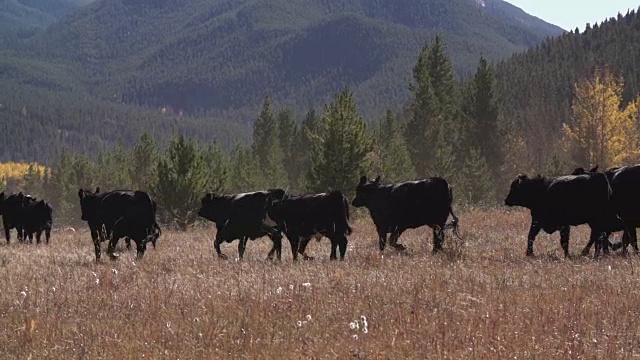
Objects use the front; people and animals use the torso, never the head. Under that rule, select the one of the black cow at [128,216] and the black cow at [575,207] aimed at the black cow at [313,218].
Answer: the black cow at [575,207]

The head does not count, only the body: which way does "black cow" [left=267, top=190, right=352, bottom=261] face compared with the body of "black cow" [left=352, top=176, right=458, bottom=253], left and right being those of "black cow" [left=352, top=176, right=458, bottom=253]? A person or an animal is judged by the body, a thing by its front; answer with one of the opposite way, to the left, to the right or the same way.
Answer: the same way

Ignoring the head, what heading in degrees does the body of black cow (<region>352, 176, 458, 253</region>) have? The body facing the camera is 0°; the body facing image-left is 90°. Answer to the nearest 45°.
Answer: approximately 90°

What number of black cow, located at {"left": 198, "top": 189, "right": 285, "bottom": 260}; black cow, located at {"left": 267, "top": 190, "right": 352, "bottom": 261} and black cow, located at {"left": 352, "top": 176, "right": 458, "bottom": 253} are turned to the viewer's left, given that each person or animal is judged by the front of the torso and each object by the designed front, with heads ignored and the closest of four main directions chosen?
3

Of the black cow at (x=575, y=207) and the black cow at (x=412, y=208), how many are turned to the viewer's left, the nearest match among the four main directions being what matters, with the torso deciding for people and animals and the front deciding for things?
2

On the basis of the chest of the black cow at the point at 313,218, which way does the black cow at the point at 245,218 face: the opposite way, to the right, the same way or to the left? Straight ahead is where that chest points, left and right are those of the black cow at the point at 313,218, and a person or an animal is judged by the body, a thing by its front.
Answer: the same way

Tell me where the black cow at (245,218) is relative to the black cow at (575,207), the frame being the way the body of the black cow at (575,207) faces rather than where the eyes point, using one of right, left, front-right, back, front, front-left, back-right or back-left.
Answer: front

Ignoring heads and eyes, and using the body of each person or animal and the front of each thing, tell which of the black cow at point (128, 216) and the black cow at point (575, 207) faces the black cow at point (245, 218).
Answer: the black cow at point (575, 207)

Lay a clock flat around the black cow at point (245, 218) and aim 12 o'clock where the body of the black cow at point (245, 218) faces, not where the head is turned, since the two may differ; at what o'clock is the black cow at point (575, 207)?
the black cow at point (575, 207) is roughly at 7 o'clock from the black cow at point (245, 218).

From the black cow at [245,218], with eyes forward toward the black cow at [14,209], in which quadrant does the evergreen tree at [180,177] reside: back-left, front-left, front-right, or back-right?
front-right

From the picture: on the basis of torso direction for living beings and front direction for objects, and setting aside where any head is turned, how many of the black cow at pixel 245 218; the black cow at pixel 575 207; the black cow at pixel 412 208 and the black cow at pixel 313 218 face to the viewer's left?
4

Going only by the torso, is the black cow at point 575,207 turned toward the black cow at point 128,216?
yes

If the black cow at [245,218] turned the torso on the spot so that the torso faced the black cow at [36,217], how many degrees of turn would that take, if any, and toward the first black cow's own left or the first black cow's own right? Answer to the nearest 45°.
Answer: approximately 45° to the first black cow's own right

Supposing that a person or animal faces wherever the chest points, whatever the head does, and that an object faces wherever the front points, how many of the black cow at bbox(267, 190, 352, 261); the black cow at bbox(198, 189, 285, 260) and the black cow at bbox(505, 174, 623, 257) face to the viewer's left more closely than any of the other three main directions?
3

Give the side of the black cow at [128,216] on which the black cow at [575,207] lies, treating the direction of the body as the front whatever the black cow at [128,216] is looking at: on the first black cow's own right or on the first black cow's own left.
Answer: on the first black cow's own left

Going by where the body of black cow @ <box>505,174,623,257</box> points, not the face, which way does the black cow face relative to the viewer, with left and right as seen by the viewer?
facing to the left of the viewer

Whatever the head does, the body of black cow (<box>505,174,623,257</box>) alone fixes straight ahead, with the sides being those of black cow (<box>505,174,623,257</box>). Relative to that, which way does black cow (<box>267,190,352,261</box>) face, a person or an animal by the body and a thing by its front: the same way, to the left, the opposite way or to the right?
the same way

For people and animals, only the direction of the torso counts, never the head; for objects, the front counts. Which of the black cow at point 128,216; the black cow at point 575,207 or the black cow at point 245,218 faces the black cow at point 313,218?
the black cow at point 575,207

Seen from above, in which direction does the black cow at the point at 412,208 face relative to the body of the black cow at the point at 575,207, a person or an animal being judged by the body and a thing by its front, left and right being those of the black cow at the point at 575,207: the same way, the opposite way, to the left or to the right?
the same way

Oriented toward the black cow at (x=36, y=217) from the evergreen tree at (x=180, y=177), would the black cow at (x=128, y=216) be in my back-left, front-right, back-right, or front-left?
front-left

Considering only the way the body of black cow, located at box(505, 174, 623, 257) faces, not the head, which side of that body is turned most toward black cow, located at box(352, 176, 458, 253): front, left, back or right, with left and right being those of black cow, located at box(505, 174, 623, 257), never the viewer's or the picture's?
front

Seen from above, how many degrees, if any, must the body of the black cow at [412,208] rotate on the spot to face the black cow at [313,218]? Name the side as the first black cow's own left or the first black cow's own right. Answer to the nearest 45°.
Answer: approximately 45° to the first black cow's own left
